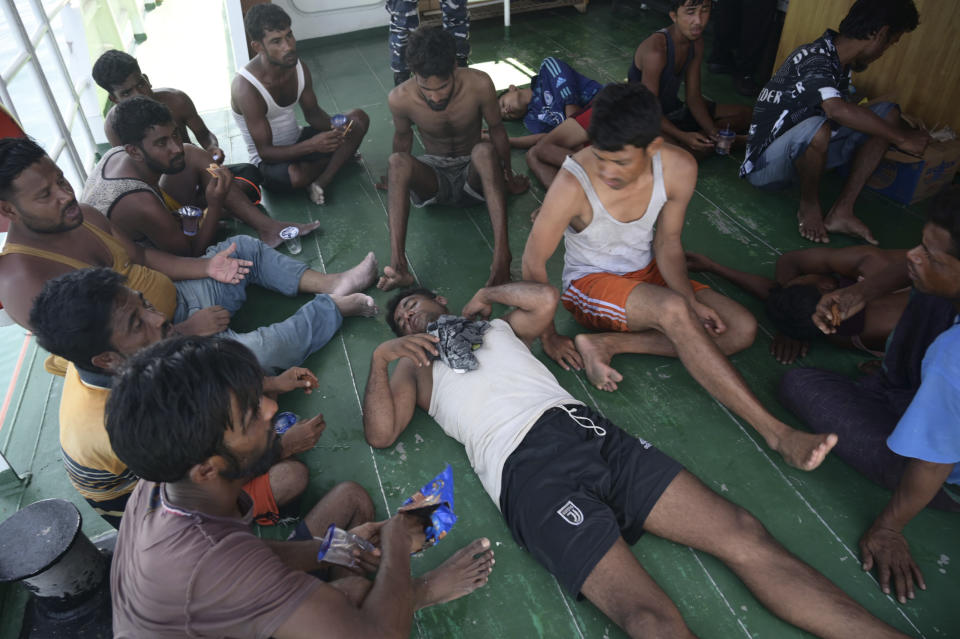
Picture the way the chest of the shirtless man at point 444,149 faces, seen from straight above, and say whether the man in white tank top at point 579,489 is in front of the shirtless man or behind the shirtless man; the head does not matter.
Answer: in front

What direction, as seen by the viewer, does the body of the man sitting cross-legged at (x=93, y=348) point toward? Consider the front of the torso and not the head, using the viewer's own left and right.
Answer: facing to the right of the viewer

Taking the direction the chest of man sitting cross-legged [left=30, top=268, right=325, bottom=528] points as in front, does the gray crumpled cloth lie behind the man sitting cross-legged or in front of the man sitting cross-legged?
in front

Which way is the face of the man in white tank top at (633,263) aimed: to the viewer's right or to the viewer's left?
to the viewer's left

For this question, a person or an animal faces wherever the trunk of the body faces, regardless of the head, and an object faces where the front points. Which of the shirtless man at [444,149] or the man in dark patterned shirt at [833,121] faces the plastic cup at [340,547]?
the shirtless man

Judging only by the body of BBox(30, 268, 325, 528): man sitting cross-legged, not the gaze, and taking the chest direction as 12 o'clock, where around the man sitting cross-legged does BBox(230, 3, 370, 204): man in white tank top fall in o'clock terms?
The man in white tank top is roughly at 10 o'clock from the man sitting cross-legged.

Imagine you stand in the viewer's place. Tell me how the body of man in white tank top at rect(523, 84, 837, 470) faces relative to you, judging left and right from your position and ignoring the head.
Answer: facing the viewer and to the right of the viewer

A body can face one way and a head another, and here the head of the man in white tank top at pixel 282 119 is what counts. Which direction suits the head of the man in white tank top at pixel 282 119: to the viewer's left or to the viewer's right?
to the viewer's right

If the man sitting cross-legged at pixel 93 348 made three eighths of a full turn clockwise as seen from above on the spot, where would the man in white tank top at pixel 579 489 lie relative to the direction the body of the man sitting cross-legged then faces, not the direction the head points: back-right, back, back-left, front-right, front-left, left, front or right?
left

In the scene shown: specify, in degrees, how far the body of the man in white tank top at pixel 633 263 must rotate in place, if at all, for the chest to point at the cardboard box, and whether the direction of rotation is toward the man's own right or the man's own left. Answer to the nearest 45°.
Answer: approximately 90° to the man's own left

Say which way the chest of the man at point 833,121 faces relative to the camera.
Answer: to the viewer's right

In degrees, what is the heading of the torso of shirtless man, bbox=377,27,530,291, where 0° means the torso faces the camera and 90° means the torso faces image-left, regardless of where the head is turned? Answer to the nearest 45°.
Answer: approximately 0°

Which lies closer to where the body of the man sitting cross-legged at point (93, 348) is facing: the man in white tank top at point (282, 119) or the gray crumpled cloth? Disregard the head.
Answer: the gray crumpled cloth
